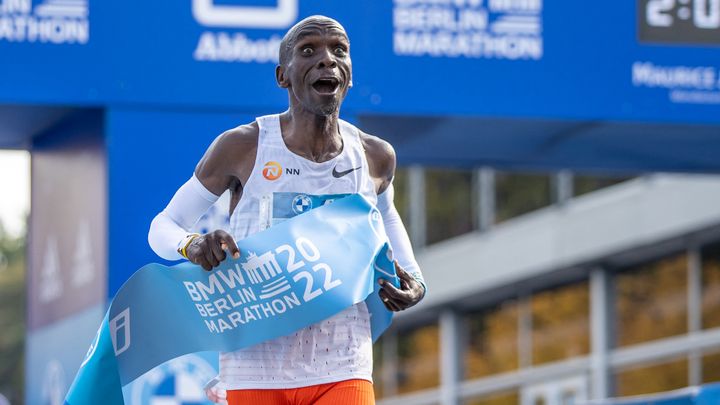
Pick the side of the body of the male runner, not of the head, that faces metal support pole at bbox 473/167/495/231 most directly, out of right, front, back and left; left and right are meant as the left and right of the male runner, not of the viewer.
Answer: back

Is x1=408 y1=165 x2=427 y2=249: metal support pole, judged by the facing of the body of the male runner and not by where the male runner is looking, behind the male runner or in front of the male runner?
behind

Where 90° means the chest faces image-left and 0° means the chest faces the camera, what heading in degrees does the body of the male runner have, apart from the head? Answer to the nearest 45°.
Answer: approximately 0°

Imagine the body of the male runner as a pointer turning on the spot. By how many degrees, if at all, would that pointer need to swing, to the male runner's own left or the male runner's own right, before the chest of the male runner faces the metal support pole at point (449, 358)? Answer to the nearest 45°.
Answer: approximately 180°

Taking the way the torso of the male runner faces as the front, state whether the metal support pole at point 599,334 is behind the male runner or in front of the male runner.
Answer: behind

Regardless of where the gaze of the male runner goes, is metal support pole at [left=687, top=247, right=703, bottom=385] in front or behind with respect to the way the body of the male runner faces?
behind

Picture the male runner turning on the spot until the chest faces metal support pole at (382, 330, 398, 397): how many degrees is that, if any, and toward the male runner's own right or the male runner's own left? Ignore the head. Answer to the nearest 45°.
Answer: approximately 180°

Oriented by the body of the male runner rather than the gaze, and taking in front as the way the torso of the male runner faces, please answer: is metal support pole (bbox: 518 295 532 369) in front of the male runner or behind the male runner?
behind
